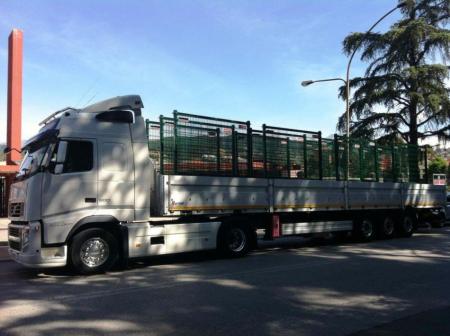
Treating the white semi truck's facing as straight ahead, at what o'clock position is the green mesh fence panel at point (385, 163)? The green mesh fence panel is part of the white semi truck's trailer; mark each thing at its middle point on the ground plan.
The green mesh fence panel is roughly at 6 o'clock from the white semi truck.

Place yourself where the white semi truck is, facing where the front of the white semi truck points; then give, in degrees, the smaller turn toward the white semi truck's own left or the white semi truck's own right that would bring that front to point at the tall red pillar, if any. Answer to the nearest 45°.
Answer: approximately 90° to the white semi truck's own right

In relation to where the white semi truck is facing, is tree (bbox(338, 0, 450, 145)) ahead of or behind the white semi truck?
behind

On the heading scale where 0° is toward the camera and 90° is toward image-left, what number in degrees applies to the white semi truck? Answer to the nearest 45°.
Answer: approximately 45°
